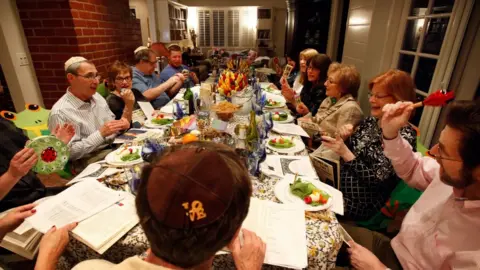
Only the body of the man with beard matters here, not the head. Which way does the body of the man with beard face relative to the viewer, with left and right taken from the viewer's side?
facing to the left of the viewer

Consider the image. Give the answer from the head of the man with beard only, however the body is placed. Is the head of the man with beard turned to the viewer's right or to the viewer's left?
to the viewer's left

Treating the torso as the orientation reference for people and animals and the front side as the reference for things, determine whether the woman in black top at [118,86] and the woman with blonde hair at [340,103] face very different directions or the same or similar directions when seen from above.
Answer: very different directions

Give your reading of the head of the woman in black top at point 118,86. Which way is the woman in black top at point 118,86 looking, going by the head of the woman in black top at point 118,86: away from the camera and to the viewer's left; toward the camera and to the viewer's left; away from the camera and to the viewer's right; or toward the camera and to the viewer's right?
toward the camera and to the viewer's right

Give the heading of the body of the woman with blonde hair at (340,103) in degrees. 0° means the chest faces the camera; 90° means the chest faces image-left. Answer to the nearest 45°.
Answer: approximately 90°

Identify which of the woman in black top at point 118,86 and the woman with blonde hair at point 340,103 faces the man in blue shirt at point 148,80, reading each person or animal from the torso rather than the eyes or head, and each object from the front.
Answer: the woman with blonde hair

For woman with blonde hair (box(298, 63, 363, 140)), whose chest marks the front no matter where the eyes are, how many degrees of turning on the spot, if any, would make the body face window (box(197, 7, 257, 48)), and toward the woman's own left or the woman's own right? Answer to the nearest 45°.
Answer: approximately 45° to the woman's own right

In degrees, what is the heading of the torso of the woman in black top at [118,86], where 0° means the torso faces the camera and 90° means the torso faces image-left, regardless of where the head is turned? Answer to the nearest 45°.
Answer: approximately 315°

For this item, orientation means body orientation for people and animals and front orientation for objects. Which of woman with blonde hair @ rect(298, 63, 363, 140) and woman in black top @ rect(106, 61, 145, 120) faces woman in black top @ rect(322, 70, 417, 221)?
woman in black top @ rect(106, 61, 145, 120)
